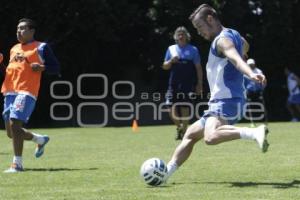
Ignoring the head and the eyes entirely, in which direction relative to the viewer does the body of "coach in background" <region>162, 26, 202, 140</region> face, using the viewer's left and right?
facing the viewer

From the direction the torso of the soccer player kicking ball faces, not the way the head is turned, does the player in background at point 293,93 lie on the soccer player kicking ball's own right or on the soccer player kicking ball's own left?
on the soccer player kicking ball's own right

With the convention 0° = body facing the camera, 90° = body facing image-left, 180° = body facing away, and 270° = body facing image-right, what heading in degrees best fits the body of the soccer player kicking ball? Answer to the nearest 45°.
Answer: approximately 90°

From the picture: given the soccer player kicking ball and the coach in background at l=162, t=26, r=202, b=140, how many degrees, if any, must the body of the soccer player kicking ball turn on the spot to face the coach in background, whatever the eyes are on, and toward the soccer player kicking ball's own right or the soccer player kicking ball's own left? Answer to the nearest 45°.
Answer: approximately 90° to the soccer player kicking ball's own right

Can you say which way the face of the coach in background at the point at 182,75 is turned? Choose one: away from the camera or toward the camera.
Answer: toward the camera

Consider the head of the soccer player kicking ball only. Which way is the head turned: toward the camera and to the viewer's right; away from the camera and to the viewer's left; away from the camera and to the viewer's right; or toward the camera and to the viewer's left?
toward the camera and to the viewer's left

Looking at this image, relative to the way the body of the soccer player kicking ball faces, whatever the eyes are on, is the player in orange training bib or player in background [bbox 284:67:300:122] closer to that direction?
the player in orange training bib

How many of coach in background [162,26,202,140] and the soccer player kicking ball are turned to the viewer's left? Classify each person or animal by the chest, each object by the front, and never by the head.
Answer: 1

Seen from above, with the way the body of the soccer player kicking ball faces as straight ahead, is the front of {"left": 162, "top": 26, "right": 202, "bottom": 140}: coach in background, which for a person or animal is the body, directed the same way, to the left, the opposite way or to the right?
to the left

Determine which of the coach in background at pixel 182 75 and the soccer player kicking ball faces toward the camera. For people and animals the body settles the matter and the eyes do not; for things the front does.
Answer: the coach in background

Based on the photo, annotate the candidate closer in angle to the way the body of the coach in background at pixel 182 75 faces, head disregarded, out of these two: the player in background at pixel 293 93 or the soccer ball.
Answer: the soccer ball

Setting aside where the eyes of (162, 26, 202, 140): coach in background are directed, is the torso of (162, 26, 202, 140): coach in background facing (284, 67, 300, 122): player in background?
no
